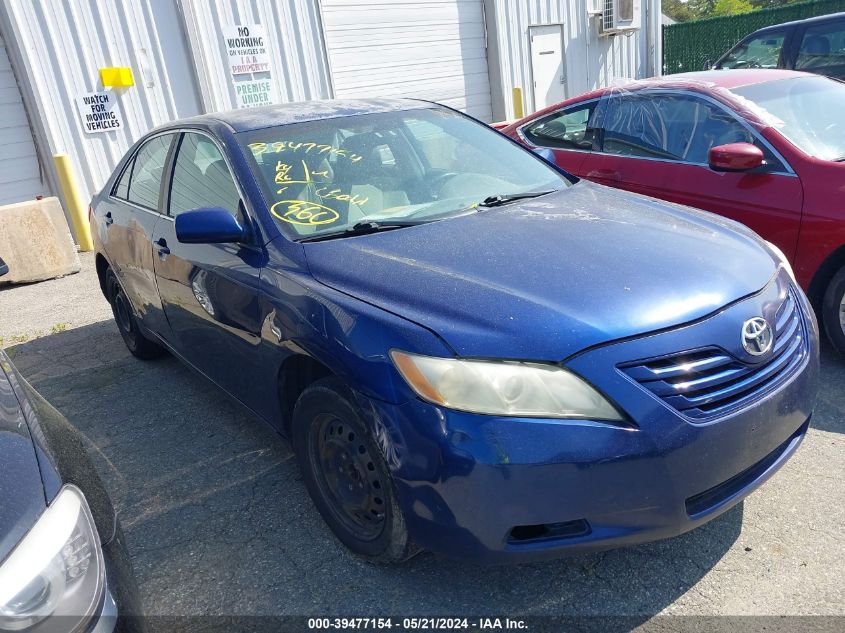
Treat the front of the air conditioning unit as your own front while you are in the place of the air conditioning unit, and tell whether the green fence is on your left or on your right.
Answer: on your left

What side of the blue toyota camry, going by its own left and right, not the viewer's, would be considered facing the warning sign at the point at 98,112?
back

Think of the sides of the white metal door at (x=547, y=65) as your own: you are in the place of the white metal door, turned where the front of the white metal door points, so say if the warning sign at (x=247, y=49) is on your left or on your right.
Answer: on your right

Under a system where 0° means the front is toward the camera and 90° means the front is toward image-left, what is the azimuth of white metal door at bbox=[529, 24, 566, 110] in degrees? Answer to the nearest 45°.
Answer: approximately 315°

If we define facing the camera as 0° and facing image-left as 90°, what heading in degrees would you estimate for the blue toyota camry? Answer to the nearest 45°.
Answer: approximately 315°

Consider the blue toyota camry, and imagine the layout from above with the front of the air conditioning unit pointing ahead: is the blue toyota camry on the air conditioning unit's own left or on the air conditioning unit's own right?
on the air conditioning unit's own right

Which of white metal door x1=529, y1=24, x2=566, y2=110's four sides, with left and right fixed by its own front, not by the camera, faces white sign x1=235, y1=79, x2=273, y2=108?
right

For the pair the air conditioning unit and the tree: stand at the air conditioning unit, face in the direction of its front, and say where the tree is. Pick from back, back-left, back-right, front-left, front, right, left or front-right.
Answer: back-left

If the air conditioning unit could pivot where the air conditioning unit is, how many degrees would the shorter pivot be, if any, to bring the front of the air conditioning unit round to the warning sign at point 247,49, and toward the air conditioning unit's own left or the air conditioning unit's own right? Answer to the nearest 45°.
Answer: approximately 90° to the air conditioning unit's own right

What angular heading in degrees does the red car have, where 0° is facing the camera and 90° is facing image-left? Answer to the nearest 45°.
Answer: approximately 315°

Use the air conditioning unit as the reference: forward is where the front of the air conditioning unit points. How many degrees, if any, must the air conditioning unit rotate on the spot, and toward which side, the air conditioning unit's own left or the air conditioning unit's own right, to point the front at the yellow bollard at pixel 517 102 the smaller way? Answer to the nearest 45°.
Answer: approximately 90° to the air conditioning unit's own right
